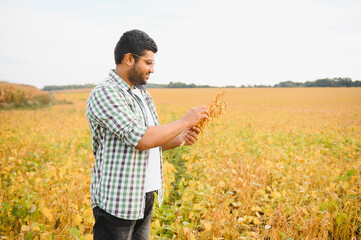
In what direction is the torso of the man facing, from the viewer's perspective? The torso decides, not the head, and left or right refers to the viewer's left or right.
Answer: facing to the right of the viewer

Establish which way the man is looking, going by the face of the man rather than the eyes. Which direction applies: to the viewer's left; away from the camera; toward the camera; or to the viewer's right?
to the viewer's right
